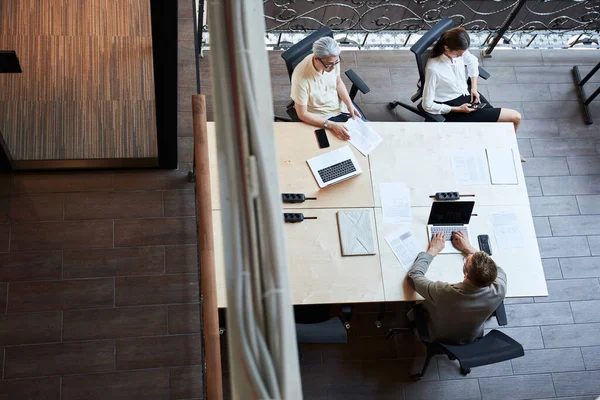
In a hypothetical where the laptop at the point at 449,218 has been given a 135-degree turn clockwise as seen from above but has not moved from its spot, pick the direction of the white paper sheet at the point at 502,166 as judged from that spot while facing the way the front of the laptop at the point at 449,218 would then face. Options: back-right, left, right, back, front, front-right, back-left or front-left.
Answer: right

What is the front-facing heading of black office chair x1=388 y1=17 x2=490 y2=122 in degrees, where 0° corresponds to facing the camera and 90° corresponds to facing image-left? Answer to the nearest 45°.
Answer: approximately 315°

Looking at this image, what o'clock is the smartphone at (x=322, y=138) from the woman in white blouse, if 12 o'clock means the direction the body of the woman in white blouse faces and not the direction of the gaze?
The smartphone is roughly at 3 o'clock from the woman in white blouse.
